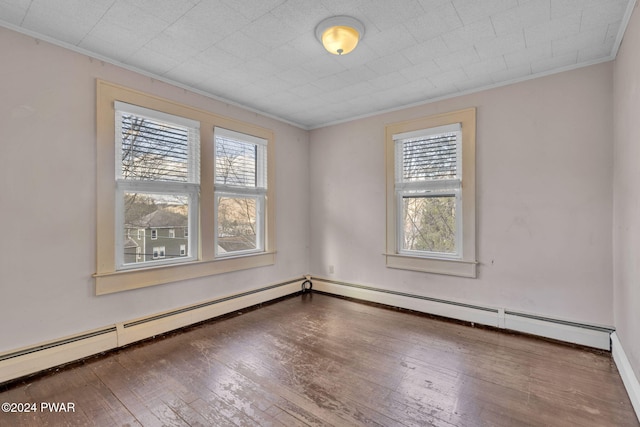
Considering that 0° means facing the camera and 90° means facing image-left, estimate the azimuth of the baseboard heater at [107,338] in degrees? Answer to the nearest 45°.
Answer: approximately 315°

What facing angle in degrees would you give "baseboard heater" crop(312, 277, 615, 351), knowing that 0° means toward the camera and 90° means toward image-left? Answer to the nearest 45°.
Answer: approximately 45°

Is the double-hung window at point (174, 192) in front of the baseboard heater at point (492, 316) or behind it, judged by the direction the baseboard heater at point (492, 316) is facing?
in front

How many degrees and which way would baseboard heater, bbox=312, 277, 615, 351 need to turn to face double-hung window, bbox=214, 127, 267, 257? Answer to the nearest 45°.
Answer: approximately 45° to its right

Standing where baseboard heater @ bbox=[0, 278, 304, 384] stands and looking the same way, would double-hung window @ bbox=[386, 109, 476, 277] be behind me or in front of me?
in front

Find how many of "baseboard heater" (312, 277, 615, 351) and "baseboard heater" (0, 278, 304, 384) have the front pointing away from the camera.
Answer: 0
